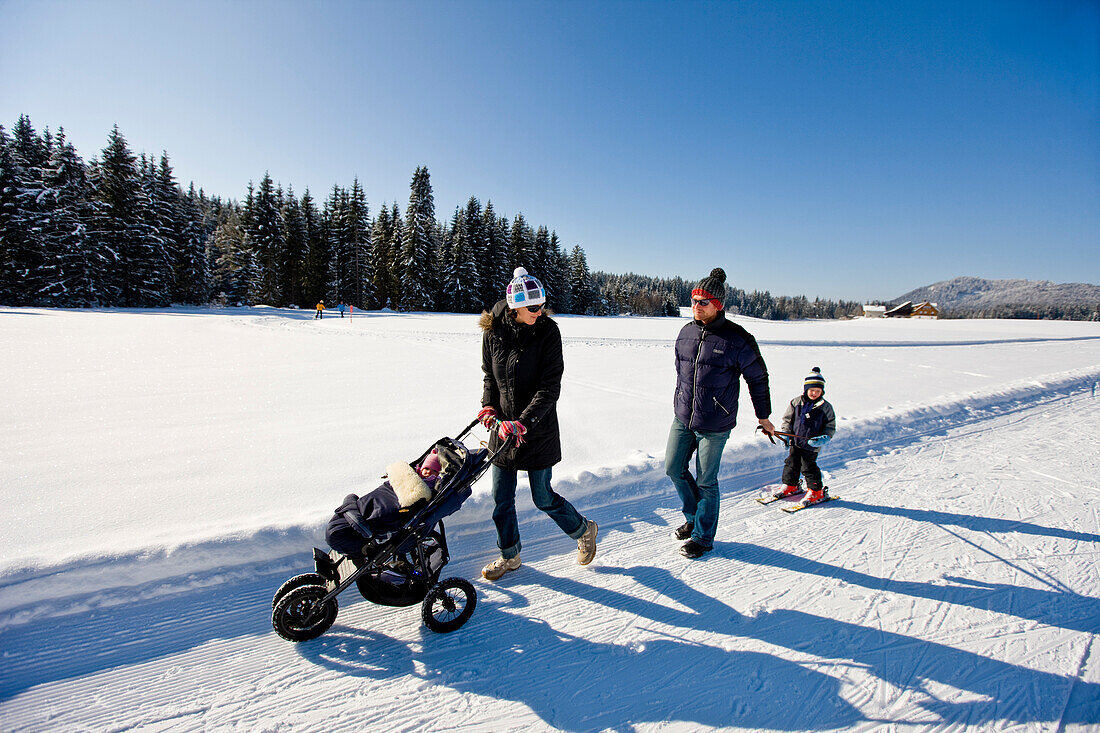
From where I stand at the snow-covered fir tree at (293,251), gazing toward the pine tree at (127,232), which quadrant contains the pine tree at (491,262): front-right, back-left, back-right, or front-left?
back-left

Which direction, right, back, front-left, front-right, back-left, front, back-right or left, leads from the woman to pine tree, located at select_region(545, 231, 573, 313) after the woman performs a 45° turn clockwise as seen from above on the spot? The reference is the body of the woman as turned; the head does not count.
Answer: right

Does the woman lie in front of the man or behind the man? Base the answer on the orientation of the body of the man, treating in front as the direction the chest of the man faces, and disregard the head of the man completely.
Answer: in front

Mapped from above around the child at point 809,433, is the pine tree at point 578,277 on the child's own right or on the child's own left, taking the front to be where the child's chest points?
on the child's own right

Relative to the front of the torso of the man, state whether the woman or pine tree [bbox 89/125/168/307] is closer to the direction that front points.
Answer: the woman

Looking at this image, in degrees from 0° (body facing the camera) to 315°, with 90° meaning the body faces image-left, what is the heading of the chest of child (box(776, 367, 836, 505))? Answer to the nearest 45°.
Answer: approximately 45°

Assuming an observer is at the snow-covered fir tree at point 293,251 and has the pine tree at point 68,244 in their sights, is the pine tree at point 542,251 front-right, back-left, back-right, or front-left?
back-left

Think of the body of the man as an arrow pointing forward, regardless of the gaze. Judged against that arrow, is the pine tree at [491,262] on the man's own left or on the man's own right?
on the man's own right

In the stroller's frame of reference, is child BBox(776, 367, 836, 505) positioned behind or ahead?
behind
